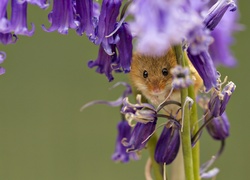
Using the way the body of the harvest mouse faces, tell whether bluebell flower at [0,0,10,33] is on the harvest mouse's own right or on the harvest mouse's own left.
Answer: on the harvest mouse's own right

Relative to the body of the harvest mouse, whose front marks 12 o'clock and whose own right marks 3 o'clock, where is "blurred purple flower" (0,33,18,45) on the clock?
The blurred purple flower is roughly at 3 o'clock from the harvest mouse.

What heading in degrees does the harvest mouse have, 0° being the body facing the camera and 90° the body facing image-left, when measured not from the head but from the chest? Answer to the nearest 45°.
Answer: approximately 0°
